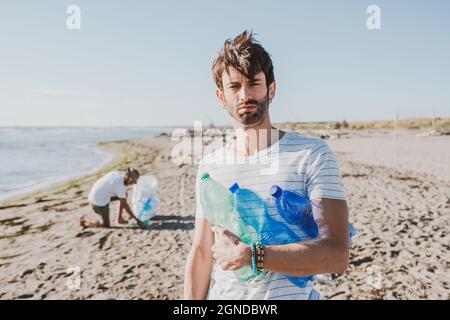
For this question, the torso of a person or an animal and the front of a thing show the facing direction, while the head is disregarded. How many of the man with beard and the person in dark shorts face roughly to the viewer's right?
1

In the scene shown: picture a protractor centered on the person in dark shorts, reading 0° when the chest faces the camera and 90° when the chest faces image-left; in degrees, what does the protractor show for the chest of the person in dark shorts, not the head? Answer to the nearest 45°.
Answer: approximately 270°

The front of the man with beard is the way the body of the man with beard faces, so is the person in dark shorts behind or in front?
behind

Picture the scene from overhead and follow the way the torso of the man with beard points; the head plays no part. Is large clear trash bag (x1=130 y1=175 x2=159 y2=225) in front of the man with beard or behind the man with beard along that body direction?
behind

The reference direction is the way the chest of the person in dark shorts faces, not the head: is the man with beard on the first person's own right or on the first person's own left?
on the first person's own right
